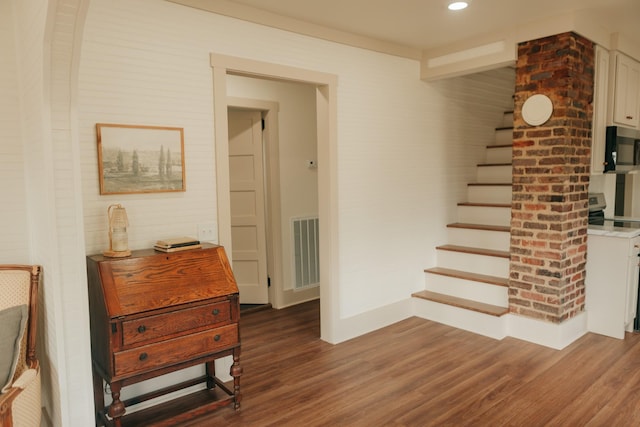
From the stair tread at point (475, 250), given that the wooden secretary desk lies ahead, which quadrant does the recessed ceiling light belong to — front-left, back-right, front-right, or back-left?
front-left

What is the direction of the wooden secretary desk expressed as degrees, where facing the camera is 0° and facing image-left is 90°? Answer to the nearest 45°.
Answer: approximately 315°

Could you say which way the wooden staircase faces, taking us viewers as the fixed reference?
facing the viewer and to the left of the viewer

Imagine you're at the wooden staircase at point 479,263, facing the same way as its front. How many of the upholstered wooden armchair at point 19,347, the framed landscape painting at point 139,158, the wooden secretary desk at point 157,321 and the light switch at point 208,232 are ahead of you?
4

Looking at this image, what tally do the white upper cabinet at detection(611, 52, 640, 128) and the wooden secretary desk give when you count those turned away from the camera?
0

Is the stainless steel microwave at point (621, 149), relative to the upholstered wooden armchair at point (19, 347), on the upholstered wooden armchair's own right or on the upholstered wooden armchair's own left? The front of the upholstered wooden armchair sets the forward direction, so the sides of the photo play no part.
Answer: on the upholstered wooden armchair's own left

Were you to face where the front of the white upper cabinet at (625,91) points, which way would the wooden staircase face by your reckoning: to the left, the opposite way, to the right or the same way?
to the right

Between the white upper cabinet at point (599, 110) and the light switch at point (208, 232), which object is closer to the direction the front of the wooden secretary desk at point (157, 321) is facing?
the white upper cabinet

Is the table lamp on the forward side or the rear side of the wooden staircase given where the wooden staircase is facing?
on the forward side

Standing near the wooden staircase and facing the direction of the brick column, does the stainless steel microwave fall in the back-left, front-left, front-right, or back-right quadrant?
front-left
